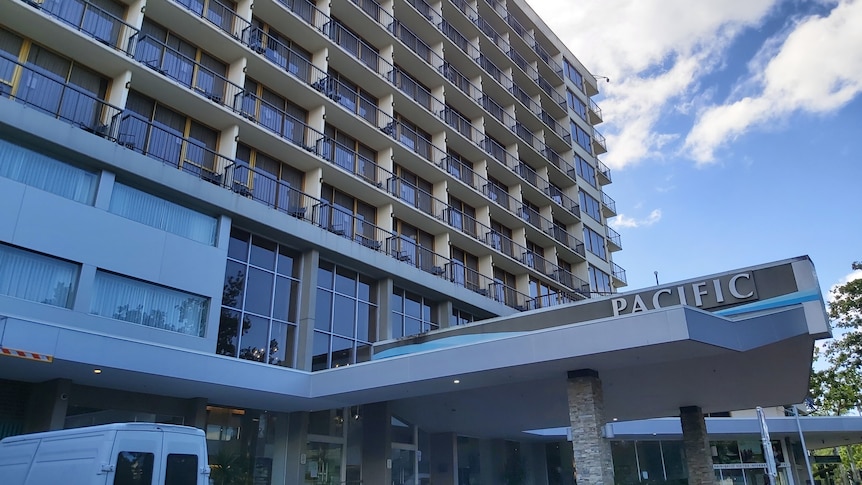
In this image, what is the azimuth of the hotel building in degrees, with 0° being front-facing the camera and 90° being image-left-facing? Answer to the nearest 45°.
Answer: approximately 315°

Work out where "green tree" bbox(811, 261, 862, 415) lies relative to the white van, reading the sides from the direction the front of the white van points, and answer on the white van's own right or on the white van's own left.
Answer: on the white van's own right

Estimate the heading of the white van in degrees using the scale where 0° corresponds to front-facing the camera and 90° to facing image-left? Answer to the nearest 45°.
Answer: approximately 135°

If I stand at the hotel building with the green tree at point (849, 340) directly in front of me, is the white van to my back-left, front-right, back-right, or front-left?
back-right

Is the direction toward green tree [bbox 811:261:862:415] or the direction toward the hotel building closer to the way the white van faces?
the hotel building

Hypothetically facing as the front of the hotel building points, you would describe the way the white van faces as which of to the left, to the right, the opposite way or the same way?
the opposite way

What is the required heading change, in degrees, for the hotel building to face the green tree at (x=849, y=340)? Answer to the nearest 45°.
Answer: approximately 90° to its left
